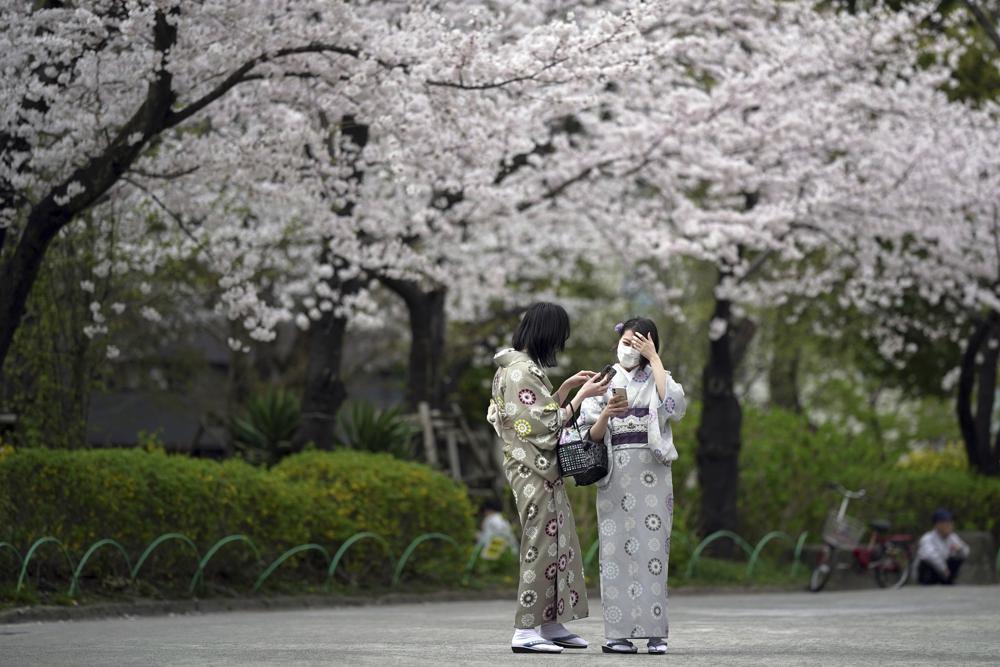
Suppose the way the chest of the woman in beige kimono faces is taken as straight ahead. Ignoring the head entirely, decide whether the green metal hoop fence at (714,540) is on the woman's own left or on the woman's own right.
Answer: on the woman's own left

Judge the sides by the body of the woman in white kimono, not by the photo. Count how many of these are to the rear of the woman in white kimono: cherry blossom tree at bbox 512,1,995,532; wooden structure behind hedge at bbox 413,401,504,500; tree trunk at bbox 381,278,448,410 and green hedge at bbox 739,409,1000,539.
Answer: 4

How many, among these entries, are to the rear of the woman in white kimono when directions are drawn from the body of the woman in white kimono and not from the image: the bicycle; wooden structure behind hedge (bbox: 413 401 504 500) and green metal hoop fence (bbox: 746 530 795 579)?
3

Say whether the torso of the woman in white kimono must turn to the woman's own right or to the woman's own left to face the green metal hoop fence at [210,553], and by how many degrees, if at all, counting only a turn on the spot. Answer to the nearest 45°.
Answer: approximately 135° to the woman's own right

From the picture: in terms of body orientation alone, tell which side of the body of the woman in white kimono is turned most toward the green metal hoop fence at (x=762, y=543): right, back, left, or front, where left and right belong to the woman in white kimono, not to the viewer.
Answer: back

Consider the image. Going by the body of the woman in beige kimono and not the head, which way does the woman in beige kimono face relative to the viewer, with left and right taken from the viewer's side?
facing to the right of the viewer

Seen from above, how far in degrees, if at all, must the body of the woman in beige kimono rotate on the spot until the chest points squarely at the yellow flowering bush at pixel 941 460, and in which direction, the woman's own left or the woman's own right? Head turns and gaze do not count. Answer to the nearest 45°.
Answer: approximately 90° to the woman's own left

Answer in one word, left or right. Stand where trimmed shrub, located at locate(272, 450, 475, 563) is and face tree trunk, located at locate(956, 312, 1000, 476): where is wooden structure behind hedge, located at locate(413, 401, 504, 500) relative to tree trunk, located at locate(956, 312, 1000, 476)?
left

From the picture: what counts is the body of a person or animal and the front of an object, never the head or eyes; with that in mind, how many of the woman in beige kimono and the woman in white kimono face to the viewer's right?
1

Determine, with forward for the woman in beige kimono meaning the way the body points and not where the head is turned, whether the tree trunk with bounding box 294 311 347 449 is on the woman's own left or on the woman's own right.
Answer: on the woman's own left

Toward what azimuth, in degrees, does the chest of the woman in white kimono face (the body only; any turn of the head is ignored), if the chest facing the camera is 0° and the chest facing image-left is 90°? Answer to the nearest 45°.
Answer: approximately 0°

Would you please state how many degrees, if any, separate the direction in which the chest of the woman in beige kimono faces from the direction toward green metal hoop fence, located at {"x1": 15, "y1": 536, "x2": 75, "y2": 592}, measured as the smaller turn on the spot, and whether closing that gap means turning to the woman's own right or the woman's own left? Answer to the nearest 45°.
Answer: approximately 135° to the woman's own left
